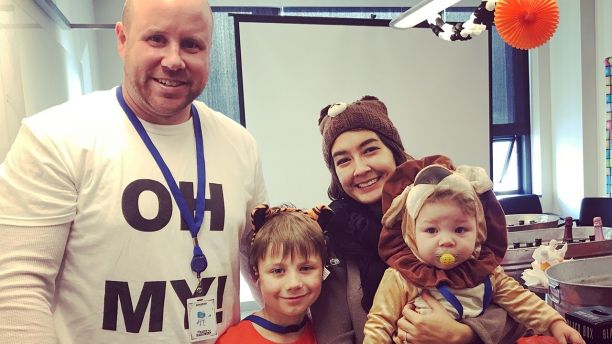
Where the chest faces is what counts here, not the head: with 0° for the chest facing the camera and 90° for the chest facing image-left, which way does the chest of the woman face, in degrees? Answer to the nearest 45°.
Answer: approximately 0°

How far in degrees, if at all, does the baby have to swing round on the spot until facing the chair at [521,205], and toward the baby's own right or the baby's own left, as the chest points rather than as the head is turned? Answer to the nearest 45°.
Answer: approximately 180°

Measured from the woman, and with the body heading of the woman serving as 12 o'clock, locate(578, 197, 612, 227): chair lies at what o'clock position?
The chair is roughly at 7 o'clock from the woman.

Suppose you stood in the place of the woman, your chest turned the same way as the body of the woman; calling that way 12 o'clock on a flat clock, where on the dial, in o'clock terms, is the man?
The man is roughly at 2 o'clock from the woman.

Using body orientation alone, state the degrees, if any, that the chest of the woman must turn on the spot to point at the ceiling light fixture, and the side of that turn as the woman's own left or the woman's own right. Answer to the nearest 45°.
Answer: approximately 180°

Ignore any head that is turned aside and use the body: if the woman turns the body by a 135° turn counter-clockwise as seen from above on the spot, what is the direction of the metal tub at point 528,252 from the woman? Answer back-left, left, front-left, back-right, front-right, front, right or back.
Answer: front

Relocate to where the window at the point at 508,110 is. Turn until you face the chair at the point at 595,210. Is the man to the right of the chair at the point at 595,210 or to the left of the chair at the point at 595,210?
right

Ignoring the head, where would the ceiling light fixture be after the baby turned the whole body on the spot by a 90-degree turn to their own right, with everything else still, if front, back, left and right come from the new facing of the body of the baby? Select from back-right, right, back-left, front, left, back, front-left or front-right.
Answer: right

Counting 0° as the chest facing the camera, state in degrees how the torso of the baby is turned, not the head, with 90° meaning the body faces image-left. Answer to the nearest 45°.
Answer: approximately 0°
